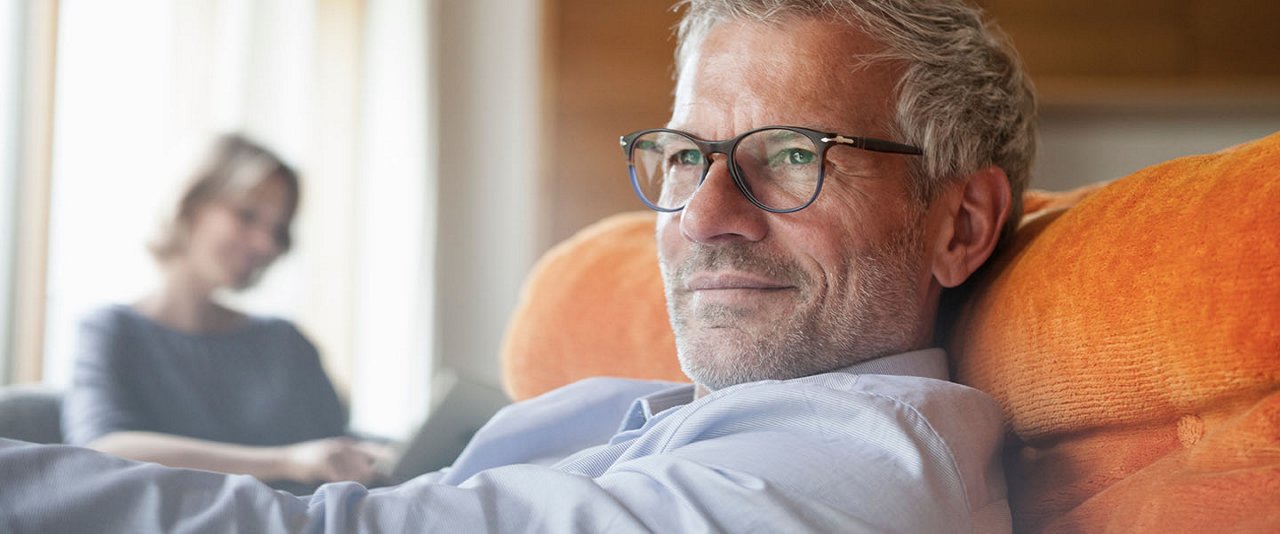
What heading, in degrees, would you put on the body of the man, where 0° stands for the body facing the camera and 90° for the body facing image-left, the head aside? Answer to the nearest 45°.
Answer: approximately 45°

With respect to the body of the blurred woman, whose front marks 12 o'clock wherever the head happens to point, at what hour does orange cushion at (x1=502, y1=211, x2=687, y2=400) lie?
The orange cushion is roughly at 1 o'clock from the blurred woman.

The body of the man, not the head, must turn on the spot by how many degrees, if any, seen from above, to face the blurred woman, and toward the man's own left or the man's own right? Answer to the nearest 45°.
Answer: approximately 90° to the man's own right

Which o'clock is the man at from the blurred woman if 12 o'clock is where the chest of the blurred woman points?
The man is roughly at 1 o'clock from the blurred woman.

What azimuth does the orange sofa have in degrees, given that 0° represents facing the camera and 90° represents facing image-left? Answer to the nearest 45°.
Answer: approximately 45°
